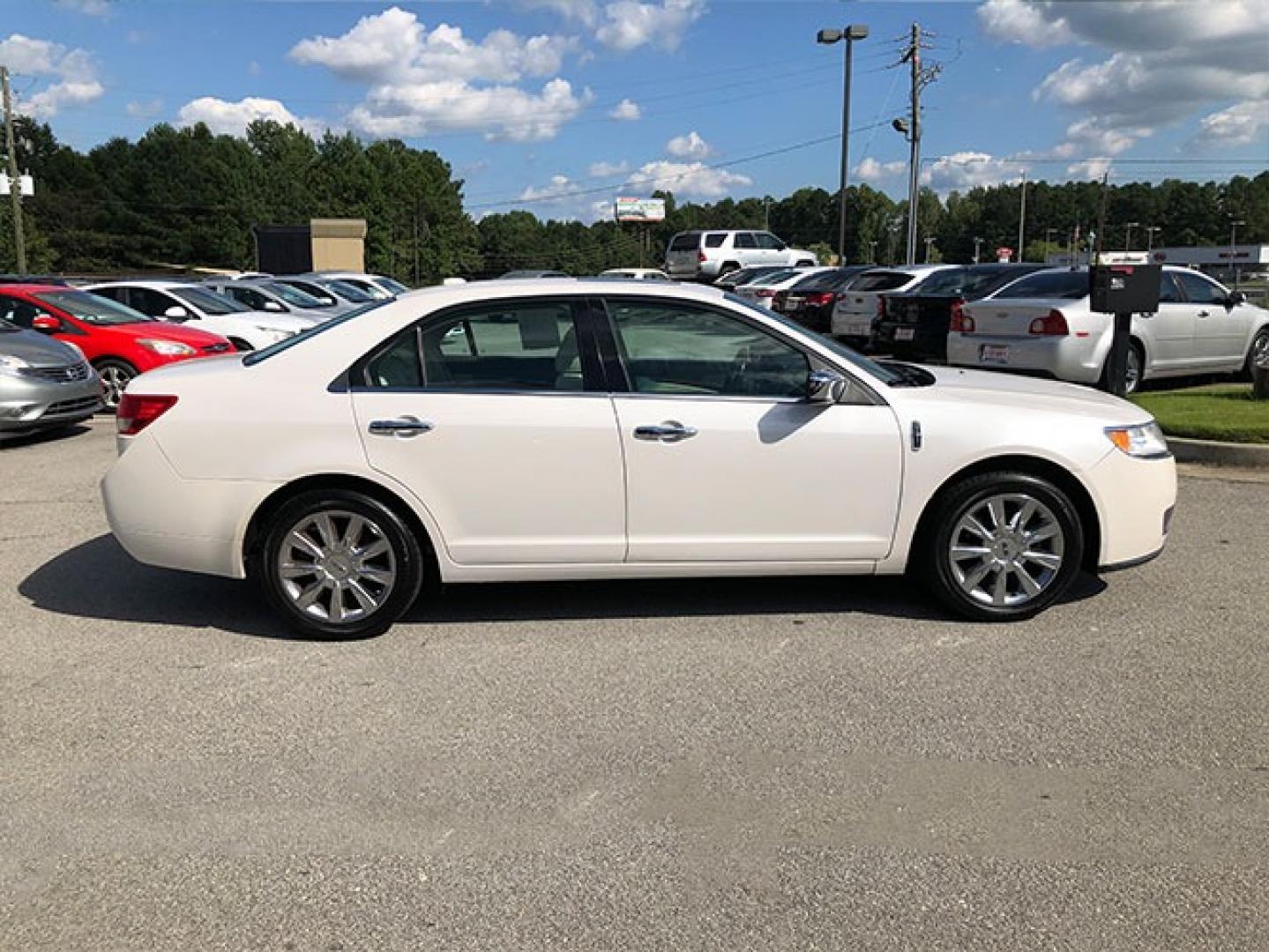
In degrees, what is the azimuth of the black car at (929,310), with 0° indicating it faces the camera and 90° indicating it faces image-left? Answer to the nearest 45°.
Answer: approximately 225°

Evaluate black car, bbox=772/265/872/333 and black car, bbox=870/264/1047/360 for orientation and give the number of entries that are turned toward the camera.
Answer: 0

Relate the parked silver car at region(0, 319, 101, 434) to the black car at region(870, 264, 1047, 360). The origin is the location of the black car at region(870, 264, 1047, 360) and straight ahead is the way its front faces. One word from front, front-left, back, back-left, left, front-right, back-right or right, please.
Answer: back

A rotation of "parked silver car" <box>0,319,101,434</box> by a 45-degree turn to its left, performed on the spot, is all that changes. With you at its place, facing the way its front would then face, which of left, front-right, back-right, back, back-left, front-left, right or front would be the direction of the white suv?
front-left

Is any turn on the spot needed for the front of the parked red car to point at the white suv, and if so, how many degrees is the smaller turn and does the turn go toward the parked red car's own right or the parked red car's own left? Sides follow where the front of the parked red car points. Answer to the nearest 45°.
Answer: approximately 90° to the parked red car's own left

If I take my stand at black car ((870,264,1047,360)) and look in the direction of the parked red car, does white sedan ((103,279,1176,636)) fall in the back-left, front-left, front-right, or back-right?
front-left

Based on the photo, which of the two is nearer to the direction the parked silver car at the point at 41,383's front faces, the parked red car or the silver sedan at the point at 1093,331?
the silver sedan

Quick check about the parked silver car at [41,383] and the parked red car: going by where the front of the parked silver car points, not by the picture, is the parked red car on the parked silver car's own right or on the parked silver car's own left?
on the parked silver car's own left

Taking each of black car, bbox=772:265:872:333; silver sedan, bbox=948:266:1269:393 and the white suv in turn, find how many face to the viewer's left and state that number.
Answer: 0

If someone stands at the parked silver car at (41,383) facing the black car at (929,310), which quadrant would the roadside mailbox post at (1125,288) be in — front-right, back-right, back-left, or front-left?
front-right

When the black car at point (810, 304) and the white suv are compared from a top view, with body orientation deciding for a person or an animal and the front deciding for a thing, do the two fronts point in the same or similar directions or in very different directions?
same or similar directions

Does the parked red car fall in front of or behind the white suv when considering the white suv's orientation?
behind

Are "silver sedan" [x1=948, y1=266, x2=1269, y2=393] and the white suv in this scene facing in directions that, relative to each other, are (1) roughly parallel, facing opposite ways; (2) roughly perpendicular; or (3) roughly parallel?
roughly parallel

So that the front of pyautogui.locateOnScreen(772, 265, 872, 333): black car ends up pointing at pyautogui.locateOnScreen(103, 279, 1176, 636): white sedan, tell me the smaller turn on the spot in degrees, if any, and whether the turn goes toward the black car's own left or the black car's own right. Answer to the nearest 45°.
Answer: approximately 135° to the black car's own right
